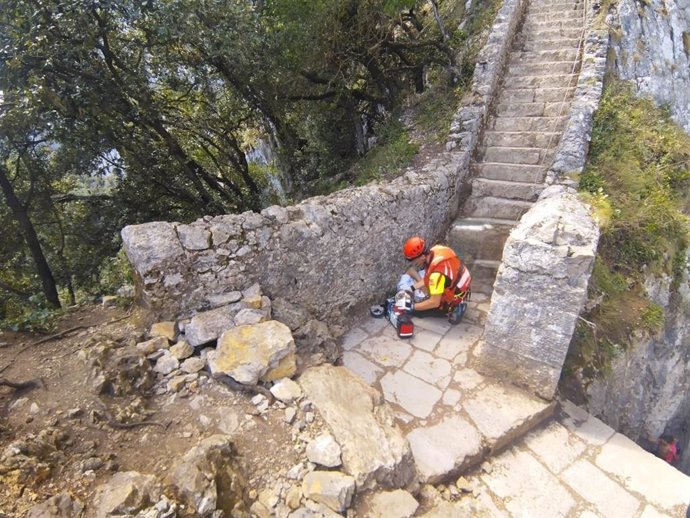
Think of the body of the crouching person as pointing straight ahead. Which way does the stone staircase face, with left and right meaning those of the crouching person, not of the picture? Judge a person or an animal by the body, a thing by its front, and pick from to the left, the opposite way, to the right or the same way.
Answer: to the left

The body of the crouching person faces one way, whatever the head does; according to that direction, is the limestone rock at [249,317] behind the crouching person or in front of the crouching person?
in front

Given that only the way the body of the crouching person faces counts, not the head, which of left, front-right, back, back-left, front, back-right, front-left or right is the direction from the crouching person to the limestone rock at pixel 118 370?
front-left

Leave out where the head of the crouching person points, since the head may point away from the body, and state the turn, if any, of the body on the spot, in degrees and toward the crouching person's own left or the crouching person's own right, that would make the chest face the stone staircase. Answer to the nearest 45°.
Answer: approximately 135° to the crouching person's own right

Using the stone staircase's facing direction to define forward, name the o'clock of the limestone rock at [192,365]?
The limestone rock is roughly at 1 o'clock from the stone staircase.

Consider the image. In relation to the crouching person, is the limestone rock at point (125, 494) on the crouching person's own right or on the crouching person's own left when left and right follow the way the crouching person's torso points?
on the crouching person's own left

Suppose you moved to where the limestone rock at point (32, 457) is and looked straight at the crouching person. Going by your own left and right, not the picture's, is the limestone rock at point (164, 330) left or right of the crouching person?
left

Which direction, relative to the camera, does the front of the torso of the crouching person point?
to the viewer's left

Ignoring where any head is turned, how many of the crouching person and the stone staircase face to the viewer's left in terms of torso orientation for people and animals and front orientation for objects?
1

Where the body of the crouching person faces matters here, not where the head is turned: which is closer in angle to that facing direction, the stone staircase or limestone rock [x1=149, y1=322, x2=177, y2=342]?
the limestone rock

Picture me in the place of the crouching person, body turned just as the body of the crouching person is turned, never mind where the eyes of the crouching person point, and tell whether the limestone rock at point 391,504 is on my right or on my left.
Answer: on my left

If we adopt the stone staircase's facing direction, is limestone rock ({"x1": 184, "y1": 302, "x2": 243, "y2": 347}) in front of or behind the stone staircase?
in front
